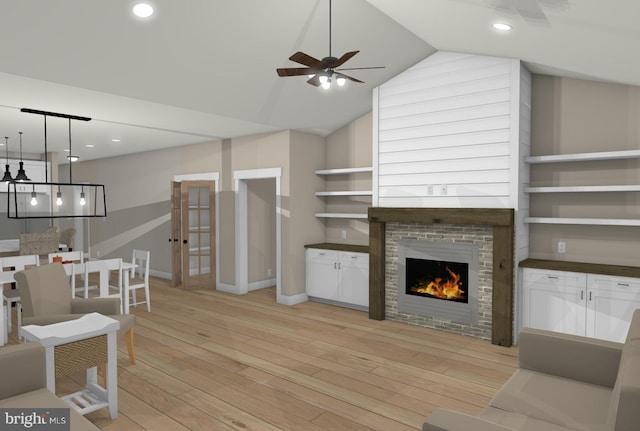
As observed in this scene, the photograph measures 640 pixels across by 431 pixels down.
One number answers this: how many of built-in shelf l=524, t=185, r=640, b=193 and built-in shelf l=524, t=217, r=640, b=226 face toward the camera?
2

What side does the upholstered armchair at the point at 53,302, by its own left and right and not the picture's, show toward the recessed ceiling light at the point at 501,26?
front

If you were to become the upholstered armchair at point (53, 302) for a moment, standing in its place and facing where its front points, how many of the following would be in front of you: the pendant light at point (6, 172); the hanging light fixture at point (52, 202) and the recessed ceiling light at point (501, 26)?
1

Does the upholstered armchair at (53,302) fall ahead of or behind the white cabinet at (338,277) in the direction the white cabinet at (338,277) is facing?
ahead

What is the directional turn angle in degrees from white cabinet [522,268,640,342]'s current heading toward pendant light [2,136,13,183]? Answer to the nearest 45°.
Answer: approximately 90° to its right

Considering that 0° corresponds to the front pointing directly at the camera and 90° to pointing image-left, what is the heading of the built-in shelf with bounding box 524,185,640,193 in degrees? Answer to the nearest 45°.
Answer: approximately 0°
